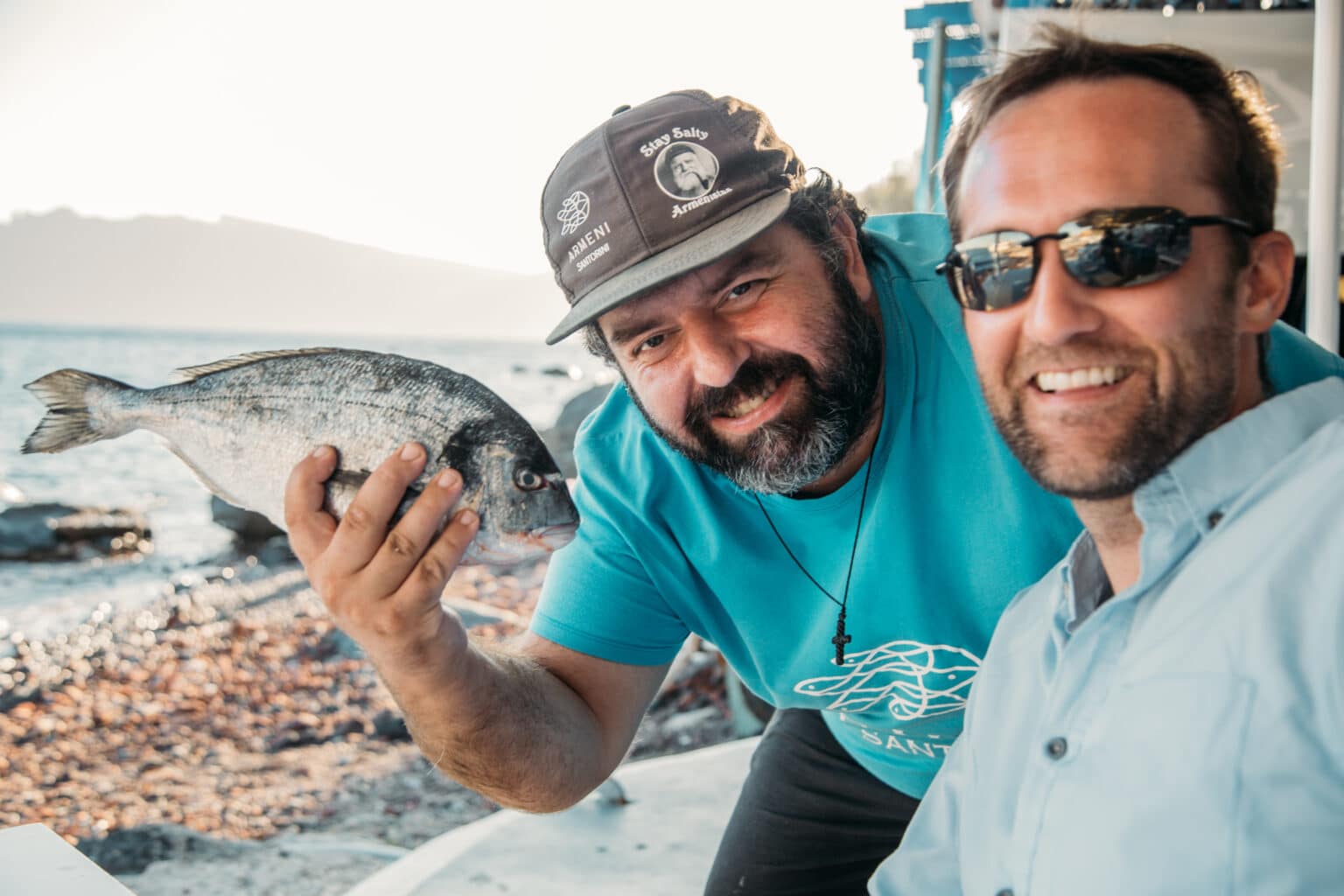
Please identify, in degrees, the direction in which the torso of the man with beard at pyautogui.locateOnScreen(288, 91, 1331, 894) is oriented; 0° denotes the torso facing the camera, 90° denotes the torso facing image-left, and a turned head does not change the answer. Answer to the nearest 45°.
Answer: approximately 0°

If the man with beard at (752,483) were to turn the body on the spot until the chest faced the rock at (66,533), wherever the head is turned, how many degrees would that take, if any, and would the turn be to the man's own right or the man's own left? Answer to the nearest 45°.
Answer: approximately 135° to the man's own right

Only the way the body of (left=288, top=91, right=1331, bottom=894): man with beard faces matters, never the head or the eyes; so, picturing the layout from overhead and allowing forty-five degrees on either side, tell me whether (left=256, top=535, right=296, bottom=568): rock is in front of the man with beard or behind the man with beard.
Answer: behind

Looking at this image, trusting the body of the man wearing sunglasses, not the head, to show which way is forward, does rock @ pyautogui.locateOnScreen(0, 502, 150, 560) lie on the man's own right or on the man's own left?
on the man's own right

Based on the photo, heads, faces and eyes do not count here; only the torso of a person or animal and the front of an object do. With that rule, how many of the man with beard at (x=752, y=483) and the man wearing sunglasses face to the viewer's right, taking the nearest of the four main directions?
0

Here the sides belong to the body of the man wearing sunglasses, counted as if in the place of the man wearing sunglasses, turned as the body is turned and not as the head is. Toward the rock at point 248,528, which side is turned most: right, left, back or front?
right

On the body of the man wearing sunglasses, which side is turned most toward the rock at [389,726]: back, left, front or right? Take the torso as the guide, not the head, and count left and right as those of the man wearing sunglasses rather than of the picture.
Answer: right

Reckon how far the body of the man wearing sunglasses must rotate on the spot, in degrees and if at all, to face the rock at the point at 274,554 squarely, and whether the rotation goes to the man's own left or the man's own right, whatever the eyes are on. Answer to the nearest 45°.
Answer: approximately 90° to the man's own right

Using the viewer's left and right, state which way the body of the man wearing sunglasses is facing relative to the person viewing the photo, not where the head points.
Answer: facing the viewer and to the left of the viewer
